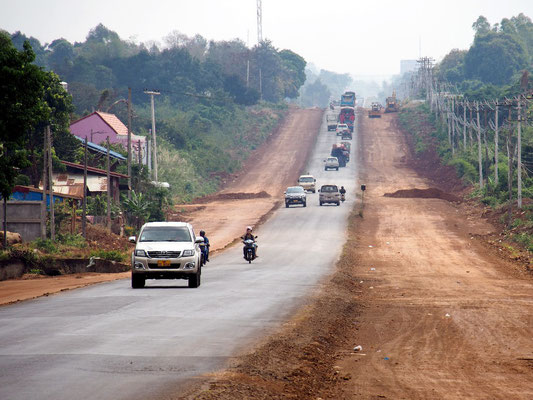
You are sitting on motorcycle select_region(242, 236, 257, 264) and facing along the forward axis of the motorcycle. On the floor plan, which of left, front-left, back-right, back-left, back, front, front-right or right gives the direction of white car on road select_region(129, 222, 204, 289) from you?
front

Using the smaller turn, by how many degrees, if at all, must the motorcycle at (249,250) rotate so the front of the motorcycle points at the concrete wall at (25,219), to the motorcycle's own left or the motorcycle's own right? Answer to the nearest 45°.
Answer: approximately 135° to the motorcycle's own right

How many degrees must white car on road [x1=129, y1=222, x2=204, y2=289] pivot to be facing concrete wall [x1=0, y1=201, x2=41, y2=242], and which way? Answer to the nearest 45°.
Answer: approximately 180°

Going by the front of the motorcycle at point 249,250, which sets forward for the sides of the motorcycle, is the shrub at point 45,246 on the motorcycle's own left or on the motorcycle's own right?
on the motorcycle's own right

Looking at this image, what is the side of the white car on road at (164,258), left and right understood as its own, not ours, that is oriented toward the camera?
front

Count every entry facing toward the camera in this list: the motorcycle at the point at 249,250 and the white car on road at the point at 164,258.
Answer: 2

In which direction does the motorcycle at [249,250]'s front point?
toward the camera
